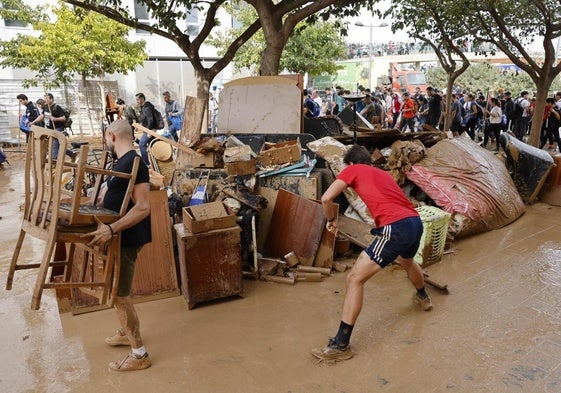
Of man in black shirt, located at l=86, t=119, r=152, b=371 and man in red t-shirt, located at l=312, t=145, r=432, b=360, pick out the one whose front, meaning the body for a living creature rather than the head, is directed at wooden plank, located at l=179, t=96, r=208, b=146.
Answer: the man in red t-shirt

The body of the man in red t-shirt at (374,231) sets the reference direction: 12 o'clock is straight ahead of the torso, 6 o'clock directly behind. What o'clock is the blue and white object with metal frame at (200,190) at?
The blue and white object with metal frame is roughly at 12 o'clock from the man in red t-shirt.

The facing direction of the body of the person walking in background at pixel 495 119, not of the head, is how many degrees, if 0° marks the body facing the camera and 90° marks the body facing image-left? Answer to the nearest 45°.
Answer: approximately 90°

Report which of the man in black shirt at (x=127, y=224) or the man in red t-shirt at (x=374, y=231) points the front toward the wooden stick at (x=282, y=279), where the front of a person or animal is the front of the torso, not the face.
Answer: the man in red t-shirt

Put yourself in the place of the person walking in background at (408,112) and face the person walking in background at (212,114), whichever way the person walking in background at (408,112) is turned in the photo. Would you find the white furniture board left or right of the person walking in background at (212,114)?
left

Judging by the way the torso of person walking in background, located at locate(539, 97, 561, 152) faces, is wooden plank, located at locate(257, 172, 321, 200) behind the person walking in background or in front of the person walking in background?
in front

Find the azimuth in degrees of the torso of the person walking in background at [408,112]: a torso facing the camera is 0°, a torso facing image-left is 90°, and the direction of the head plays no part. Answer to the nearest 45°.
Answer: approximately 45°

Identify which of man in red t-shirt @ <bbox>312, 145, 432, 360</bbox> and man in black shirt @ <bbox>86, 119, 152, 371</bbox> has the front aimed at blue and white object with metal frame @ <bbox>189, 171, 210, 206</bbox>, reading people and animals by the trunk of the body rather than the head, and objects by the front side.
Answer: the man in red t-shirt

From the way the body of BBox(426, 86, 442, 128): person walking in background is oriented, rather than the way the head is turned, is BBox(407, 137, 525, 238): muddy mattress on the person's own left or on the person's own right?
on the person's own left

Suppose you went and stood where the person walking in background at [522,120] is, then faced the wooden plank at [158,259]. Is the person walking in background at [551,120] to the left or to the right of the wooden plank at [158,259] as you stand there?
left
